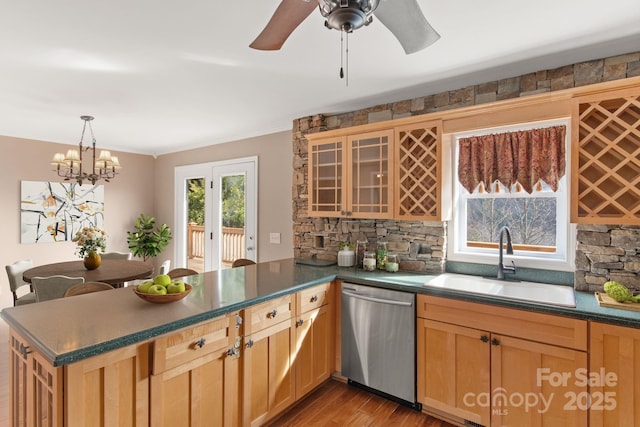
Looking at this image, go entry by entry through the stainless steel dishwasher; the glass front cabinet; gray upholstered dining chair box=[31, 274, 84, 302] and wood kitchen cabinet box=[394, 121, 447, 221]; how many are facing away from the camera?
1

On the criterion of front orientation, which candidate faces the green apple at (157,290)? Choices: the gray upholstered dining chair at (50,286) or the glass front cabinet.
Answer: the glass front cabinet

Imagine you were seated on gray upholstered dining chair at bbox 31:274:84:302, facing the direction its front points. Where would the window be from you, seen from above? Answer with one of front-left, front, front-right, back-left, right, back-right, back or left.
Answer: back-right

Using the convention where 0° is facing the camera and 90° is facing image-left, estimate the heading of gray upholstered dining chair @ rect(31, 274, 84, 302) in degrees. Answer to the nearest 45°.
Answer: approximately 180°

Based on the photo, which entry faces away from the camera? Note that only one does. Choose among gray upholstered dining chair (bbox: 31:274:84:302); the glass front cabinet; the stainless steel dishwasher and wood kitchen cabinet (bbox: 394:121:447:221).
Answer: the gray upholstered dining chair

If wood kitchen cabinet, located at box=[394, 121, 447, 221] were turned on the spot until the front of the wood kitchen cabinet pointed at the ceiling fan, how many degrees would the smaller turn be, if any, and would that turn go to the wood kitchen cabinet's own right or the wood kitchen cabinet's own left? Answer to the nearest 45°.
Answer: approximately 45° to the wood kitchen cabinet's own left

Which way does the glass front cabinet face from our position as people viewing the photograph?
facing the viewer and to the left of the viewer

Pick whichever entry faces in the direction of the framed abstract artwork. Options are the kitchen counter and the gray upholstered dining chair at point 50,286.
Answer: the gray upholstered dining chair

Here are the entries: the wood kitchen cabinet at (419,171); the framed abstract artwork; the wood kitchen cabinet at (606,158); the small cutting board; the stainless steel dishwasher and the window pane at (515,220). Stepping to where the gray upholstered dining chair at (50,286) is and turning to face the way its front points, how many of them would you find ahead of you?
1

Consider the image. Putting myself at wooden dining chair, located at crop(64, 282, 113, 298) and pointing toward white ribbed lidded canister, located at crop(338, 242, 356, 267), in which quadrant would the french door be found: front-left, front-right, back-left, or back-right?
front-left

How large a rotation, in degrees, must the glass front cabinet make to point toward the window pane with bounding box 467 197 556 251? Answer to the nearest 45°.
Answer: approximately 135° to its left

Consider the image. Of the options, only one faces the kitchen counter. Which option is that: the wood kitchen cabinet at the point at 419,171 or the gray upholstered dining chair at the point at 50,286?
the wood kitchen cabinet

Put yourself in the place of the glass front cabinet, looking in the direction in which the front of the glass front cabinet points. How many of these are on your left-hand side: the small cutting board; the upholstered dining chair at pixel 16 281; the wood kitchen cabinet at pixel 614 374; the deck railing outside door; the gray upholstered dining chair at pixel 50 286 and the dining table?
2

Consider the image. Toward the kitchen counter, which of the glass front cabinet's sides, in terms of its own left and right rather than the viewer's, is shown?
front
